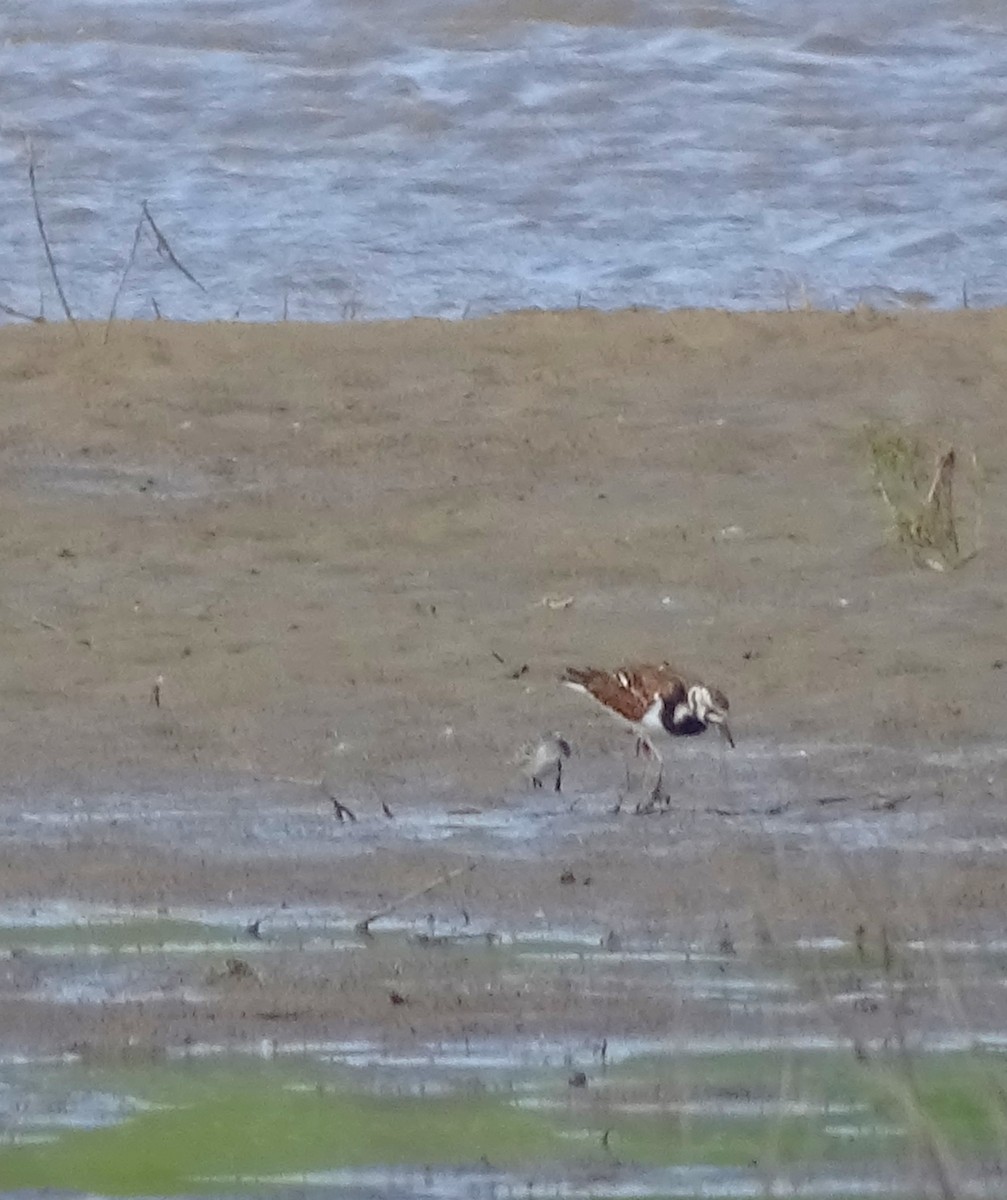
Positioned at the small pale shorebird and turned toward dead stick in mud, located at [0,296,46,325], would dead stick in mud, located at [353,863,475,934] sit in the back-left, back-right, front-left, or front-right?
back-left

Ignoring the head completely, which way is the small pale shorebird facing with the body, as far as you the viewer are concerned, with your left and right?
facing to the right of the viewer

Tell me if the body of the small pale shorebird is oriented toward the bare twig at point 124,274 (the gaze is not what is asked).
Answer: no

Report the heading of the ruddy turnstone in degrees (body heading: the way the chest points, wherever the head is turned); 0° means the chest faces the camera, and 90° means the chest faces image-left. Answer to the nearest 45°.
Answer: approximately 270°

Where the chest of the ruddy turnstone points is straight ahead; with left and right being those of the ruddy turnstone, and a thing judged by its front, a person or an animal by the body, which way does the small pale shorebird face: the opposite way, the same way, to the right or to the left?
the same way

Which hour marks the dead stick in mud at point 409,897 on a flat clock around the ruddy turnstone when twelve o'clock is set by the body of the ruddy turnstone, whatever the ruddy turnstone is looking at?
The dead stick in mud is roughly at 4 o'clock from the ruddy turnstone.

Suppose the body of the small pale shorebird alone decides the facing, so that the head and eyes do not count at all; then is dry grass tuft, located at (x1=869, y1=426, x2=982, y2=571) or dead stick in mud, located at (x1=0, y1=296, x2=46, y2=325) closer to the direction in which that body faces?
the dry grass tuft

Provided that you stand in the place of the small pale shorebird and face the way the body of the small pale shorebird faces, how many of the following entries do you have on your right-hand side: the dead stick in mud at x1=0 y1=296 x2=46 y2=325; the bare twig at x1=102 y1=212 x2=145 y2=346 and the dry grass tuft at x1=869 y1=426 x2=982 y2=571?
0

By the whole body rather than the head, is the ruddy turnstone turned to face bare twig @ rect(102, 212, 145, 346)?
no

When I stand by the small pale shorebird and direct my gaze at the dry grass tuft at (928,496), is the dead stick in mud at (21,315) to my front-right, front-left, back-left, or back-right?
front-left

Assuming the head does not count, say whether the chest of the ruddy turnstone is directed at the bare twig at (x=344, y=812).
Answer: no

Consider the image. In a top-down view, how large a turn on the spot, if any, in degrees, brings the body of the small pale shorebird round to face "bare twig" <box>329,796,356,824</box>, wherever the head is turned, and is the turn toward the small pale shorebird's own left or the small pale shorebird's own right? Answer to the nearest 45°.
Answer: approximately 135° to the small pale shorebird's own right

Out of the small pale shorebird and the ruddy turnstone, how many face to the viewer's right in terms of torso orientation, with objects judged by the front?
2
